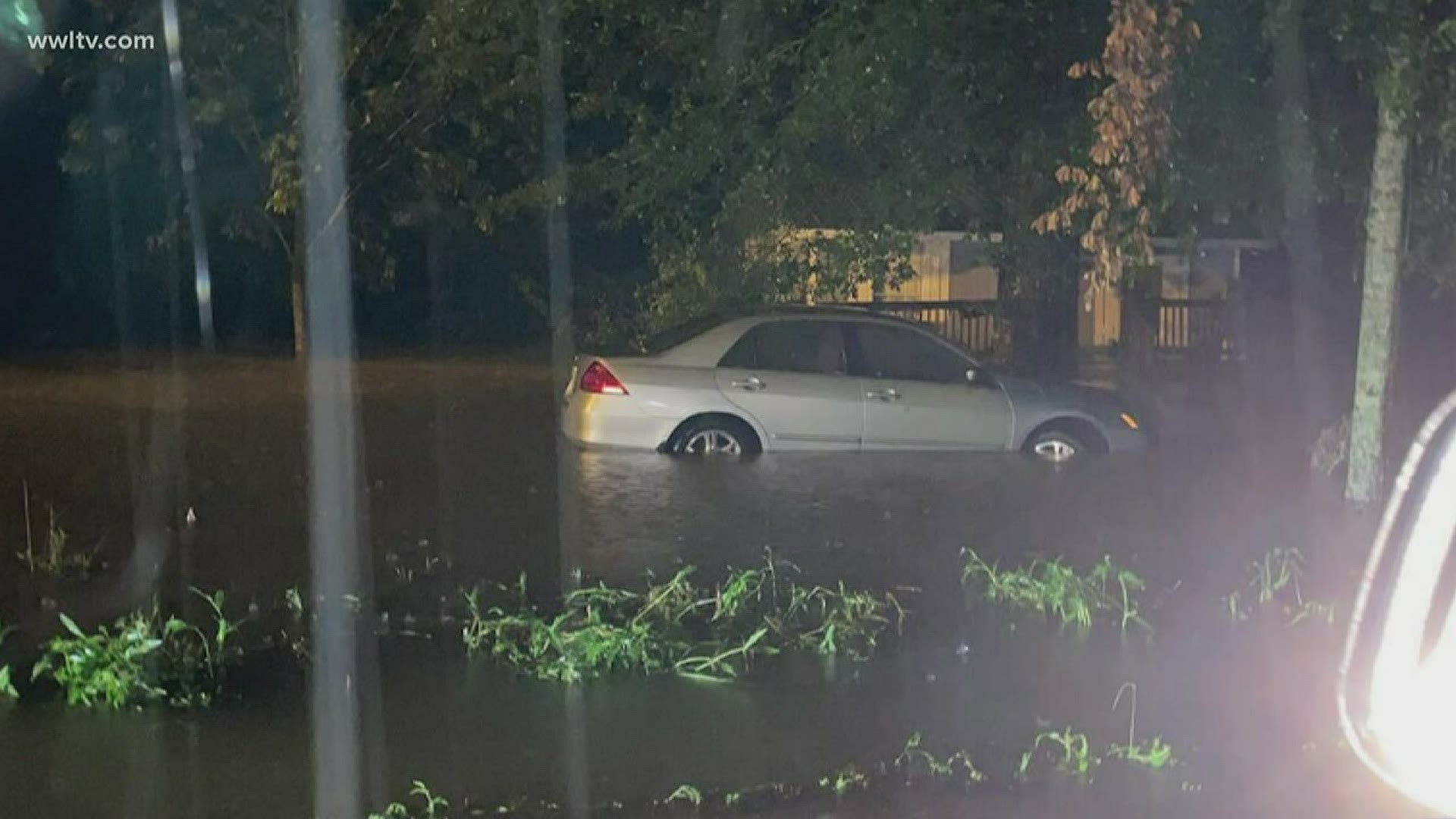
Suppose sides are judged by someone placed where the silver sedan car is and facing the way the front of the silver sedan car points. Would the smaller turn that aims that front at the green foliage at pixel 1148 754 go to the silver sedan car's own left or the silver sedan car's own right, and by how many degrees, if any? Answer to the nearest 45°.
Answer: approximately 90° to the silver sedan car's own right

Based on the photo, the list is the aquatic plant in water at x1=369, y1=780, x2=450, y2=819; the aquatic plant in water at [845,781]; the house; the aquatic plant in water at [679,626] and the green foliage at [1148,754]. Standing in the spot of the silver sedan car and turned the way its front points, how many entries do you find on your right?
4

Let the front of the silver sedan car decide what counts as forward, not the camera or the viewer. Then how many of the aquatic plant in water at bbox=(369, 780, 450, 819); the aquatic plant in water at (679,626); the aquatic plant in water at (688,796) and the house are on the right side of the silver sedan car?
3

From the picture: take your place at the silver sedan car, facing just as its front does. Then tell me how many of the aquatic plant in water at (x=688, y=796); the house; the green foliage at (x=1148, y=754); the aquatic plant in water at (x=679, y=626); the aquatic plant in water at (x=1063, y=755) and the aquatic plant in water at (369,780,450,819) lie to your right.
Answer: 5

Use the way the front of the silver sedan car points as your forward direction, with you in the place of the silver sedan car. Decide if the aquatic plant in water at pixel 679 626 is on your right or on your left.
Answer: on your right

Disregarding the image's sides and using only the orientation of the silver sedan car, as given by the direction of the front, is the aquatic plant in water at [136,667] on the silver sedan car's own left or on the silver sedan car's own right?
on the silver sedan car's own right

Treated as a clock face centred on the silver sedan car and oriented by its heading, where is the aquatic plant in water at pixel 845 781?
The aquatic plant in water is roughly at 3 o'clock from the silver sedan car.

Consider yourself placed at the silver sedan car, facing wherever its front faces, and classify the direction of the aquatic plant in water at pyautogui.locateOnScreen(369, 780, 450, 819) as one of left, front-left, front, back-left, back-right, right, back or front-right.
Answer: right

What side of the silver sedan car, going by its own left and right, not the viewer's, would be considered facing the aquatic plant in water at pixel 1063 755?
right

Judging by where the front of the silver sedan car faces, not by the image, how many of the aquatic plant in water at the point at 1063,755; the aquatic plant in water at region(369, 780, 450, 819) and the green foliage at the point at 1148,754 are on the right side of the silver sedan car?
3

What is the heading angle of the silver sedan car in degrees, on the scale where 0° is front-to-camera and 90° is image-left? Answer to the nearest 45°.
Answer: approximately 270°

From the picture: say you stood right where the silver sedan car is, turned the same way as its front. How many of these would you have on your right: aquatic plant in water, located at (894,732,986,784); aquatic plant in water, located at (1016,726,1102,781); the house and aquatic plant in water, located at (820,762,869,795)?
3

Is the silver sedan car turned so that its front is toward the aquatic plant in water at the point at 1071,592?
no

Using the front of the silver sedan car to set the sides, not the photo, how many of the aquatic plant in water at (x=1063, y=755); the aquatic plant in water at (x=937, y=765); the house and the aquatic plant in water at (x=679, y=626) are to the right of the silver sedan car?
3

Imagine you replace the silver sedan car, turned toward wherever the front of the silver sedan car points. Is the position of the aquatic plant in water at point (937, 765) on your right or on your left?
on your right

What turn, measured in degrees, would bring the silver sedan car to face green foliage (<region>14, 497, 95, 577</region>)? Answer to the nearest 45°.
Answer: approximately 135° to its right
